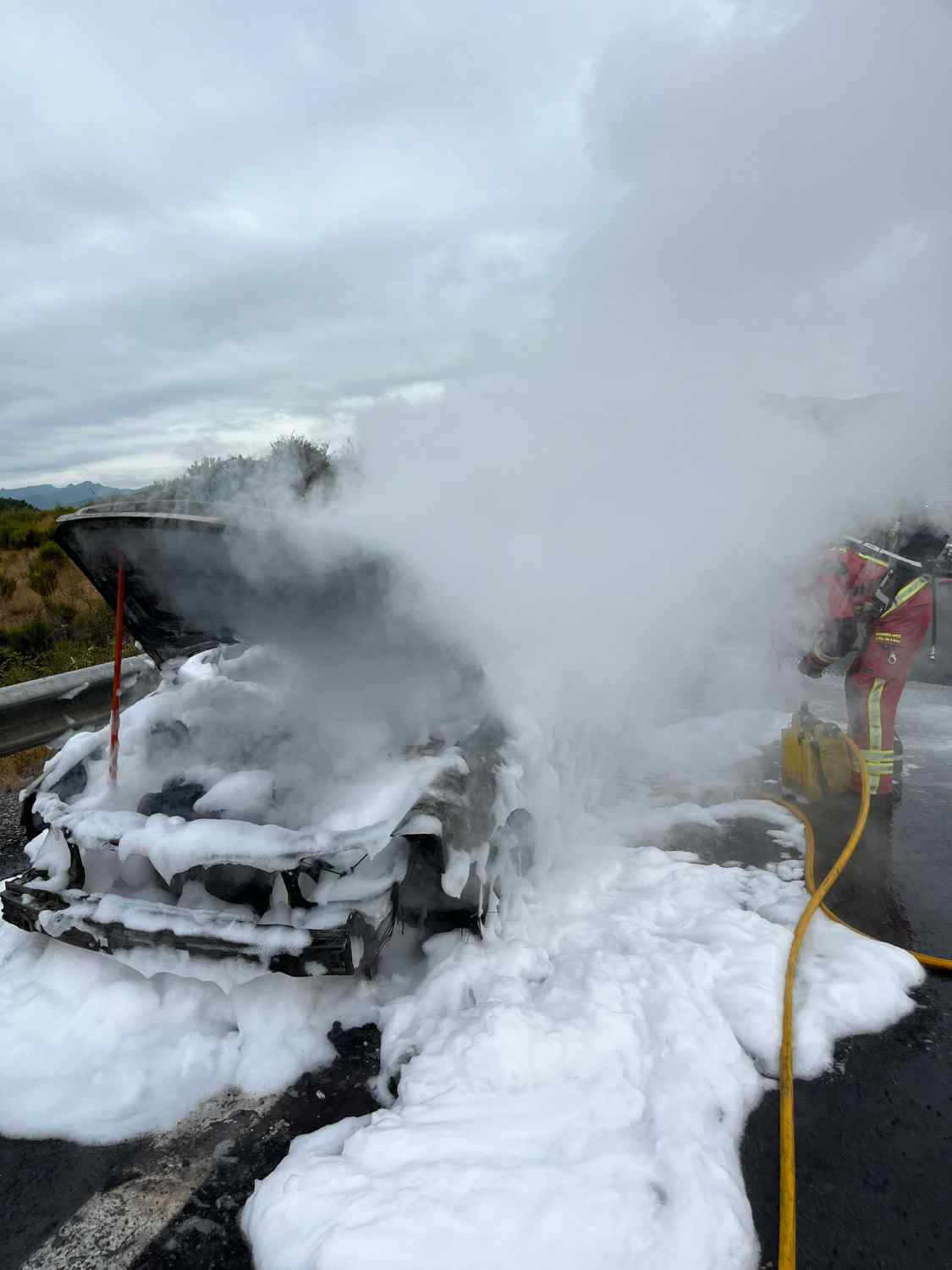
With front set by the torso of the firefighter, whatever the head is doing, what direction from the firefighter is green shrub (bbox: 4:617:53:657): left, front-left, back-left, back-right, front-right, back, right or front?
front-right

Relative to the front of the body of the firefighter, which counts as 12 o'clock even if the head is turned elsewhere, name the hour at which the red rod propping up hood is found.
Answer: The red rod propping up hood is roughly at 12 o'clock from the firefighter.

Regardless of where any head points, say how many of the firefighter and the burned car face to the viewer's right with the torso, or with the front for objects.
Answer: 0

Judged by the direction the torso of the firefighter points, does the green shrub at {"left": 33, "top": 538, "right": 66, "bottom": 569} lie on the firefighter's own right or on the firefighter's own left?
on the firefighter's own right

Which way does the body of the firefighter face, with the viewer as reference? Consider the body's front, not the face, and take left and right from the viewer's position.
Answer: facing the viewer and to the left of the viewer

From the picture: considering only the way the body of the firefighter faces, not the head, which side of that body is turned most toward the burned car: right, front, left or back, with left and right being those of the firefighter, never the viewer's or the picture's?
front

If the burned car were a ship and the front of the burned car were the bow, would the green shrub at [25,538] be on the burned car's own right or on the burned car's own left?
on the burned car's own right

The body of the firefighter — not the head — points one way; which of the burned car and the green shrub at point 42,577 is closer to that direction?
the burned car

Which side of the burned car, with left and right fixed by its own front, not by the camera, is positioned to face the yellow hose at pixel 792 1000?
left

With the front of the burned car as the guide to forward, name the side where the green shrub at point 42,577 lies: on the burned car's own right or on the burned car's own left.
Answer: on the burned car's own right

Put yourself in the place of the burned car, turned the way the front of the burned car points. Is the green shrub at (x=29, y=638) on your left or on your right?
on your right
